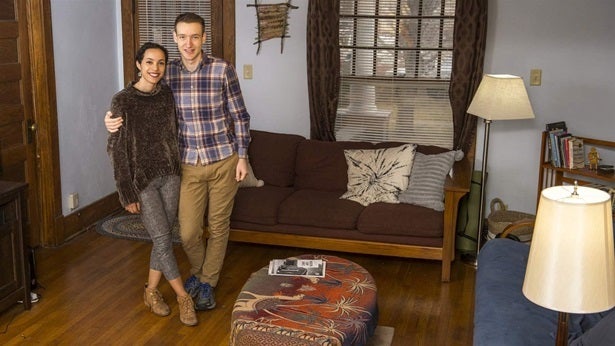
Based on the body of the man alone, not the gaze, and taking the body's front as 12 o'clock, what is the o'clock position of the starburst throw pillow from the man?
The starburst throw pillow is roughly at 8 o'clock from the man.

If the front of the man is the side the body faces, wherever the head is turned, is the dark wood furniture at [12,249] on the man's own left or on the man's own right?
on the man's own right

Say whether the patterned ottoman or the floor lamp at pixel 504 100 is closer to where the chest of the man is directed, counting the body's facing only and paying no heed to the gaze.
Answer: the patterned ottoman

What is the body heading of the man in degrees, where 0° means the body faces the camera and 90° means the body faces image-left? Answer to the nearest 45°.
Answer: approximately 0°

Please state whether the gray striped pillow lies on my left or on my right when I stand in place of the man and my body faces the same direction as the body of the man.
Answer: on my left

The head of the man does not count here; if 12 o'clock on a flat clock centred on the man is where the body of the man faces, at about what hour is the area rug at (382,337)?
The area rug is roughly at 10 o'clock from the man.

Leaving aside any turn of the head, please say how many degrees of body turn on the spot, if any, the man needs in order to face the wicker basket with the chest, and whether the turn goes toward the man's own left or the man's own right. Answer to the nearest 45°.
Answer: approximately 90° to the man's own left

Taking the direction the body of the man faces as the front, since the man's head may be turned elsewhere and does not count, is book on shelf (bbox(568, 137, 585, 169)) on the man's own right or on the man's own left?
on the man's own left
